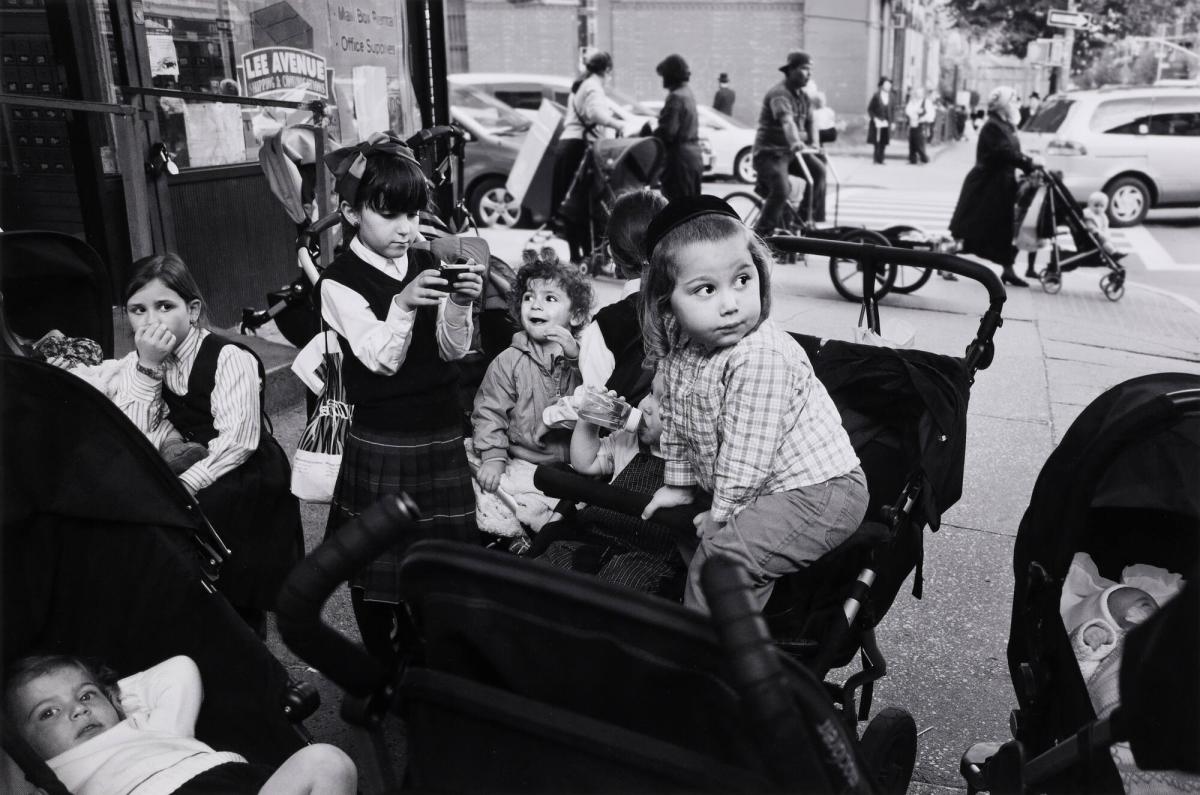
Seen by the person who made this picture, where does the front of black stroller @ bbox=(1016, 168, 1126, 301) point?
facing to the right of the viewer

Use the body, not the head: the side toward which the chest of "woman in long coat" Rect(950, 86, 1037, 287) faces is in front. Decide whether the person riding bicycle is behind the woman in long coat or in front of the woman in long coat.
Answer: behind

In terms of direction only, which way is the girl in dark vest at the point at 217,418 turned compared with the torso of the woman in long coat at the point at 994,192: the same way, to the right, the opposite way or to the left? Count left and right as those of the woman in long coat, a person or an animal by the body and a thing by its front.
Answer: to the right

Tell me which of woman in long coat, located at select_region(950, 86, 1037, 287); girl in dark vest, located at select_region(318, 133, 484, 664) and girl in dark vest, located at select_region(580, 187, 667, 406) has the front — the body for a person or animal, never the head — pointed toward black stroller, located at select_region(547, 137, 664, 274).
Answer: girl in dark vest, located at select_region(580, 187, 667, 406)

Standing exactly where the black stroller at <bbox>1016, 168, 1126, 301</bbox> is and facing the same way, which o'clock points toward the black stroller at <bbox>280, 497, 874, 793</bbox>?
the black stroller at <bbox>280, 497, 874, 793</bbox> is roughly at 3 o'clock from the black stroller at <bbox>1016, 168, 1126, 301</bbox>.

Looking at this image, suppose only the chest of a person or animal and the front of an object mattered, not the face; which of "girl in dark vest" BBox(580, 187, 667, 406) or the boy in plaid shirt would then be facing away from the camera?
the girl in dark vest

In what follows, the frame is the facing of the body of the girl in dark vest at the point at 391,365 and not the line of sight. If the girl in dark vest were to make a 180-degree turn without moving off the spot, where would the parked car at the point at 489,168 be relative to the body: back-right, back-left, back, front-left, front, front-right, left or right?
front-right

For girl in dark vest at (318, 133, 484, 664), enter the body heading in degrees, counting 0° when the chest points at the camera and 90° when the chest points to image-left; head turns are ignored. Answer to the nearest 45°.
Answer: approximately 315°

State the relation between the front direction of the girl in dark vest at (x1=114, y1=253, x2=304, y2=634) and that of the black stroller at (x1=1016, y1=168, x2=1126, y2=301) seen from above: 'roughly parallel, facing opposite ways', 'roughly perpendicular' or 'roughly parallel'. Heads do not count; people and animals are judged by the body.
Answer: roughly perpendicular

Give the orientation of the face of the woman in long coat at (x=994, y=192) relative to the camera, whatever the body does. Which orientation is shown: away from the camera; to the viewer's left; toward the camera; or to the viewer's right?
to the viewer's right
